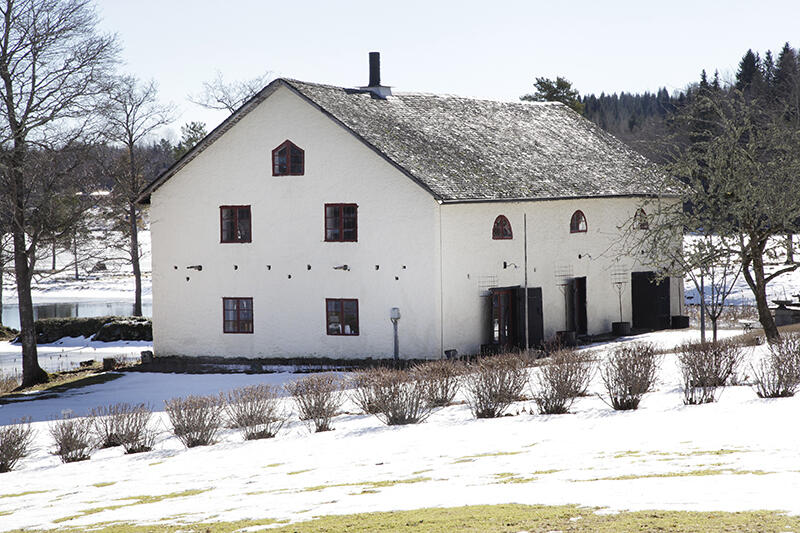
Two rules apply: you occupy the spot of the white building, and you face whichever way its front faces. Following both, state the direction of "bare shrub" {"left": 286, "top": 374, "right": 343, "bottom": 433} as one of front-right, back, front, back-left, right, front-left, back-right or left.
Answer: front-right

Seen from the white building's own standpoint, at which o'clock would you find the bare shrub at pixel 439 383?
The bare shrub is roughly at 1 o'clock from the white building.

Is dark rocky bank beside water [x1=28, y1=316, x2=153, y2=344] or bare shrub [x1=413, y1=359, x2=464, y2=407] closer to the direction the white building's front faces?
the bare shrub

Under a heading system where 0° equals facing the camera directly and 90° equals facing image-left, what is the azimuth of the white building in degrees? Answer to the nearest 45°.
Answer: approximately 315°

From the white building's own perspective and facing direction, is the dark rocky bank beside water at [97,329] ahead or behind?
behind

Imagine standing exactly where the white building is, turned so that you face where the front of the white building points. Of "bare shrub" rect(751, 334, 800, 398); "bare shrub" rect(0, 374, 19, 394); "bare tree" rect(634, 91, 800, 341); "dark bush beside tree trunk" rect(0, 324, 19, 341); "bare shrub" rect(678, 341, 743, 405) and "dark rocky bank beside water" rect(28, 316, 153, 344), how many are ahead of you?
3

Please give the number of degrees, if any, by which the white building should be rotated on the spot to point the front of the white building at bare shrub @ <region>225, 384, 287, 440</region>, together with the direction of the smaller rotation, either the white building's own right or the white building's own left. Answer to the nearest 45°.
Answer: approximately 45° to the white building's own right

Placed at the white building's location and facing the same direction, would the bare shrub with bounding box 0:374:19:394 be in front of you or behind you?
behind

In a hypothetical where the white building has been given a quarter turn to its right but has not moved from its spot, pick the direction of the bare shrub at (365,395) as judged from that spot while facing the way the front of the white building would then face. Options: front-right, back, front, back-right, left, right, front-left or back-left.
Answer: front-left

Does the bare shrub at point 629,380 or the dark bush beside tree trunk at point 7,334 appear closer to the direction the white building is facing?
the bare shrub

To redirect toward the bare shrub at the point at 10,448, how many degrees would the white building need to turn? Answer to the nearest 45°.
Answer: approximately 45° to its right

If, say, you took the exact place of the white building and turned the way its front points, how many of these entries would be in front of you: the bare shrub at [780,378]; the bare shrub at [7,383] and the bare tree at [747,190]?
2

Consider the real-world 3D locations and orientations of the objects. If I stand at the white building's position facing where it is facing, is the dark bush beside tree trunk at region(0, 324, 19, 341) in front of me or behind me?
behind

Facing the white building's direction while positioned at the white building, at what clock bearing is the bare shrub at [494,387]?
The bare shrub is roughly at 1 o'clock from the white building.
